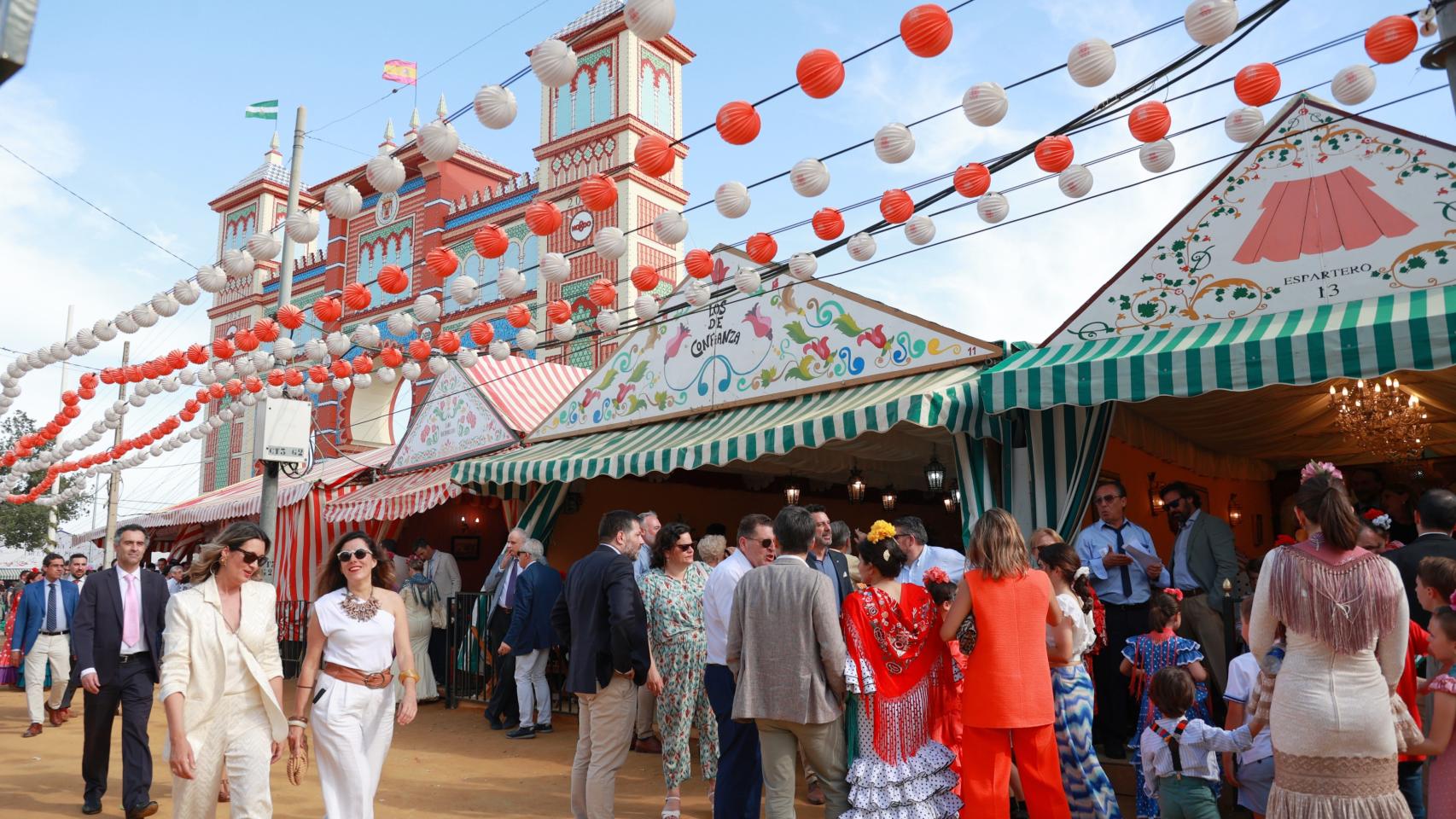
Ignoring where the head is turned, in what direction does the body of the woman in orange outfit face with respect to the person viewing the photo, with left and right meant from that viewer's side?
facing away from the viewer

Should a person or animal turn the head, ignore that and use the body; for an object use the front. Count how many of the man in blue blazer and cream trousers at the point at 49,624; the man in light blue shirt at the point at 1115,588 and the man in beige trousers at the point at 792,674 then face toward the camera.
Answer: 2

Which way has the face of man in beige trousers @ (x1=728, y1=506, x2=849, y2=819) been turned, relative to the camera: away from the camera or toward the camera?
away from the camera

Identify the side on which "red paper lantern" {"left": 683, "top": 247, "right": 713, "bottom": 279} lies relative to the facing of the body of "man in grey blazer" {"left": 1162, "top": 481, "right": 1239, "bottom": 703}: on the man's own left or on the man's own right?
on the man's own right

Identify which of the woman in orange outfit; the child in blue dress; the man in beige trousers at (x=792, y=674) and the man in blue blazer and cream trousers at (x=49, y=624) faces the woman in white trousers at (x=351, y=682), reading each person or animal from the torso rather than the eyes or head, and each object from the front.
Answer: the man in blue blazer and cream trousers

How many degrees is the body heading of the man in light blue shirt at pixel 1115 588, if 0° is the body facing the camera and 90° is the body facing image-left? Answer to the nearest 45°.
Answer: approximately 0°

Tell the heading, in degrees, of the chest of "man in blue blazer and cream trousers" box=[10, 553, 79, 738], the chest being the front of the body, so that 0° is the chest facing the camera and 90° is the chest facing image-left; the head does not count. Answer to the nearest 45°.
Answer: approximately 0°

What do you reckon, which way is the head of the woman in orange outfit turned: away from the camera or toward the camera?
away from the camera

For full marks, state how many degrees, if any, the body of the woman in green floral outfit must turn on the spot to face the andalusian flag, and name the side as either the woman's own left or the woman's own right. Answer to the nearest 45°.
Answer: approximately 180°

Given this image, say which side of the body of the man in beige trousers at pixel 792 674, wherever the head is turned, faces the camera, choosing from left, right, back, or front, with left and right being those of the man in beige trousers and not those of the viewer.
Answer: back

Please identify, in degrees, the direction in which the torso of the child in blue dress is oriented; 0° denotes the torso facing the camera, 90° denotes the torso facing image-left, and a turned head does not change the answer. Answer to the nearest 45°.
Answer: approximately 180°
